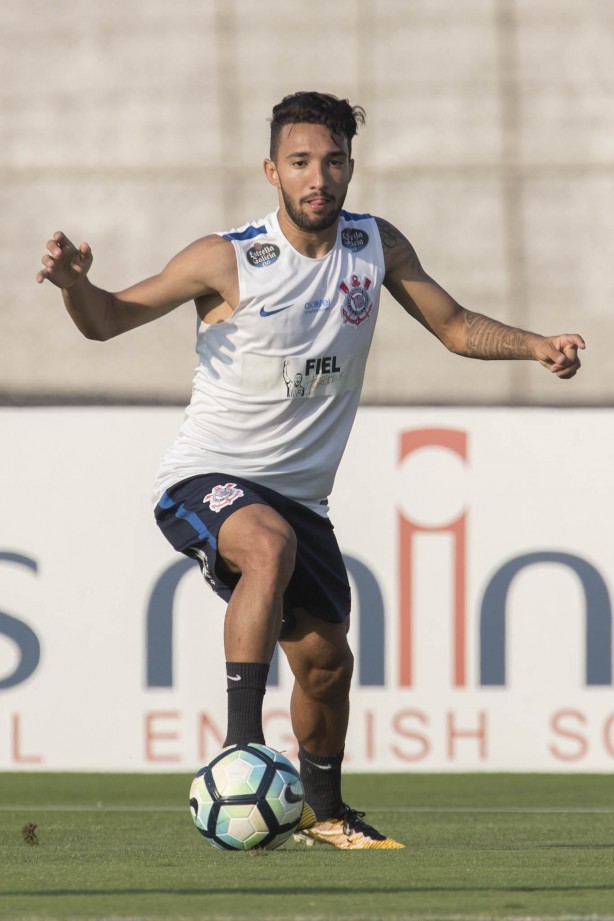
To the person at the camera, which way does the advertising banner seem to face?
facing the viewer

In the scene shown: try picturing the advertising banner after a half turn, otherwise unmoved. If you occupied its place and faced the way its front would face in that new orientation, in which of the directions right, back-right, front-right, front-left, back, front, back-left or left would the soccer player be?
back

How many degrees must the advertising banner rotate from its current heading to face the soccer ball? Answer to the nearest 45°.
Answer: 0° — it already faces it
